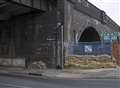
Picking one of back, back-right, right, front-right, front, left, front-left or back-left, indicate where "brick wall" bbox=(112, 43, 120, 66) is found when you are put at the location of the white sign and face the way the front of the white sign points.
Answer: left

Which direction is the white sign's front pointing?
toward the camera
